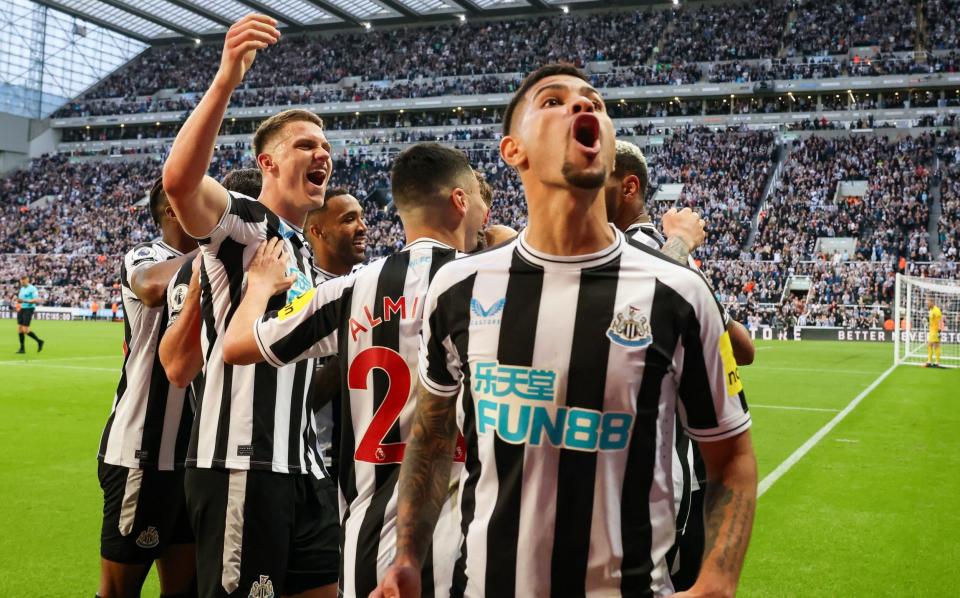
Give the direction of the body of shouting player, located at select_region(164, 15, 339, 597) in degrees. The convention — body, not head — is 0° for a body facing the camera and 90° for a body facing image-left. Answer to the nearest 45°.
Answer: approximately 315°

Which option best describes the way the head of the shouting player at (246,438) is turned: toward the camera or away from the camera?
toward the camera

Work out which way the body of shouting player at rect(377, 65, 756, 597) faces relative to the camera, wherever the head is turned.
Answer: toward the camera

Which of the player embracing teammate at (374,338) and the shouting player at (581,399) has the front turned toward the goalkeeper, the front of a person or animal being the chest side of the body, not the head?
the player embracing teammate at (374,338)

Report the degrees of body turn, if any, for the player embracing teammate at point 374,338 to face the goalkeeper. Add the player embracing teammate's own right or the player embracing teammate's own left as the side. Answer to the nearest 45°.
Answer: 0° — they already face them

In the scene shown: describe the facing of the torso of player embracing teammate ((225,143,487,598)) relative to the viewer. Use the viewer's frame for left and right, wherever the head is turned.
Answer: facing away from the viewer and to the right of the viewer

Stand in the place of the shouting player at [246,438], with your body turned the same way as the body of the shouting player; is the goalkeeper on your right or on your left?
on your left

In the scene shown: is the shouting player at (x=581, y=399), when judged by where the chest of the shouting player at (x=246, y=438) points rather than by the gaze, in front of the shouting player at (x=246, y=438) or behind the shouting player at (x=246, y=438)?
in front

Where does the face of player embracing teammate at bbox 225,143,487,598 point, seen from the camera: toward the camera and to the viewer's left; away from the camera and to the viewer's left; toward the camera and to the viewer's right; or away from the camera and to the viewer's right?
away from the camera and to the viewer's right

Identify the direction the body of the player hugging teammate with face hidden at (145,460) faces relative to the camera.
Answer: to the viewer's right

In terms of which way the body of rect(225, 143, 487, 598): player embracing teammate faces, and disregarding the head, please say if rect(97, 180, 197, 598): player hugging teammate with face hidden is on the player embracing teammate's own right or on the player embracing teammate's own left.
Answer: on the player embracing teammate's own left
